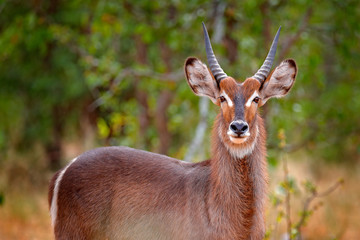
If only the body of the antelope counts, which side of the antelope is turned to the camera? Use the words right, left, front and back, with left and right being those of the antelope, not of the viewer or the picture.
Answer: right

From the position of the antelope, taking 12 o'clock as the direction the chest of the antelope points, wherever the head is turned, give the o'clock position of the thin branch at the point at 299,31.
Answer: The thin branch is roughly at 10 o'clock from the antelope.
